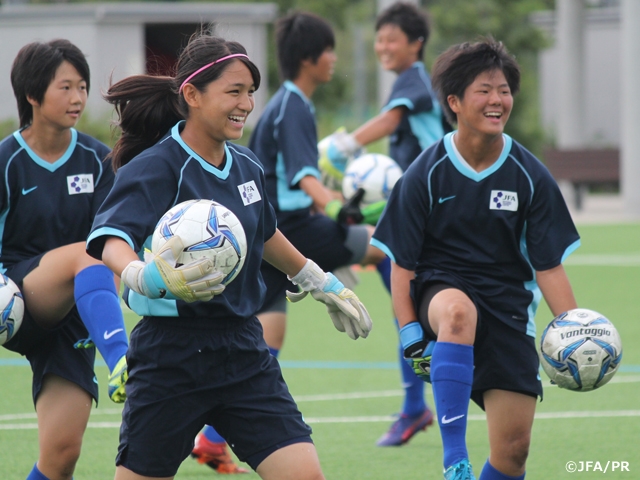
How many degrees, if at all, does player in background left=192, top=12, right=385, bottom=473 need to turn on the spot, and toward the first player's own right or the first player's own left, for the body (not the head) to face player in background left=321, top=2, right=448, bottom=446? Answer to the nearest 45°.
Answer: approximately 45° to the first player's own left

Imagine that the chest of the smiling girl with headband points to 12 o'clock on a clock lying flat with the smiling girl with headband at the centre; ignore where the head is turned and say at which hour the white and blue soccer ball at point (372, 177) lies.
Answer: The white and blue soccer ball is roughly at 8 o'clock from the smiling girl with headband.

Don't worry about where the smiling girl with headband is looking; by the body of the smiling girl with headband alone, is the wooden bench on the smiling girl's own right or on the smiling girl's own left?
on the smiling girl's own left

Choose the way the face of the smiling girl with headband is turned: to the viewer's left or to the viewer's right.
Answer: to the viewer's right

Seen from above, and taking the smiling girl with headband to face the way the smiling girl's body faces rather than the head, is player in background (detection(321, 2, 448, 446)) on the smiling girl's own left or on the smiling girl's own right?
on the smiling girl's own left

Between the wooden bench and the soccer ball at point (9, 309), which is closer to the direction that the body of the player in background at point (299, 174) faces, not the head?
the wooden bench

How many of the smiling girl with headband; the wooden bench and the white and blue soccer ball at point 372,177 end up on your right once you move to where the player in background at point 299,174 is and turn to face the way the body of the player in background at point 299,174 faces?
1

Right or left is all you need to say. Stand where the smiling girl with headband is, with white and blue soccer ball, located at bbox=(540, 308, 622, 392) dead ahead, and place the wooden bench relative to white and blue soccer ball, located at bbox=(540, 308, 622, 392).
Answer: left

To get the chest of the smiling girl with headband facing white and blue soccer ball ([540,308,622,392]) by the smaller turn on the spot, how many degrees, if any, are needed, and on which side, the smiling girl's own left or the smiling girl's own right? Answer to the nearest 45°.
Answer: approximately 45° to the smiling girl's own left

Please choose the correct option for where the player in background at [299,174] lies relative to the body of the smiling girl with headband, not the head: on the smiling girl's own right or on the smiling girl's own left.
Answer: on the smiling girl's own left

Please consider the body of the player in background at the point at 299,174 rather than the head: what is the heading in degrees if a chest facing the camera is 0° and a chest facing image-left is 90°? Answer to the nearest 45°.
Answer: approximately 270°
